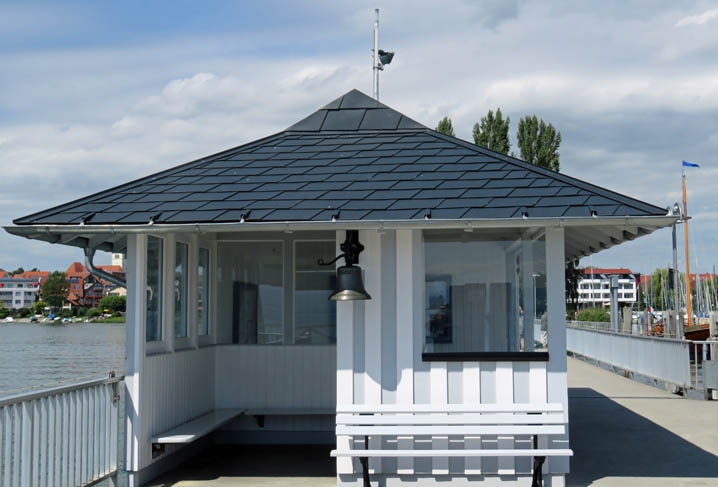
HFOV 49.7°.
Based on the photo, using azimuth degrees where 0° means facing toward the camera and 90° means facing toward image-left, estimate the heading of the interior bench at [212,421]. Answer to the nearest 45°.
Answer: approximately 315°

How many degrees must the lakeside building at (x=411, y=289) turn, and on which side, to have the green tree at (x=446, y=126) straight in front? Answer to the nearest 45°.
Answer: approximately 180°

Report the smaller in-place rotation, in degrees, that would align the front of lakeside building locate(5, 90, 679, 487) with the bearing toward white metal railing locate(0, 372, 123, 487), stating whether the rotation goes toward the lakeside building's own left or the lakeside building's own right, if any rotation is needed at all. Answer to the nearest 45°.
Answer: approximately 90° to the lakeside building's own right

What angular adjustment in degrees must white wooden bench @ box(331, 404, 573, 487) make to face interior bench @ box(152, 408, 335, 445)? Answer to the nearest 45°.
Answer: approximately 135° to its right

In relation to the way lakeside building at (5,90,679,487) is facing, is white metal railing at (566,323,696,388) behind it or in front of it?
behind

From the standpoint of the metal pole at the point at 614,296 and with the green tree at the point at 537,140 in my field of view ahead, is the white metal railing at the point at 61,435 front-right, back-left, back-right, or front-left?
back-left

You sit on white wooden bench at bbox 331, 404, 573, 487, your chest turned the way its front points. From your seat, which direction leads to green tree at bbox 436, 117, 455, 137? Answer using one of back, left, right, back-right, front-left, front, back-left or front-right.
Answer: back

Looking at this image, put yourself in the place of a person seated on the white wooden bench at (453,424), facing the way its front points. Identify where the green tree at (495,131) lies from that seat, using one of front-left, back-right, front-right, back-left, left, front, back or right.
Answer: back

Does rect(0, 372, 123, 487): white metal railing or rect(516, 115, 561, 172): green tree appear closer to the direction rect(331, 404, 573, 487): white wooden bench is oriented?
the white metal railing

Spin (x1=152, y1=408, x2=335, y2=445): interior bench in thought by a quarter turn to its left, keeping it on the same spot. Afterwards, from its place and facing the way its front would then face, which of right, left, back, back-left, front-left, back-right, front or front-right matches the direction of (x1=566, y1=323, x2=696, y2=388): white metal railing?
front

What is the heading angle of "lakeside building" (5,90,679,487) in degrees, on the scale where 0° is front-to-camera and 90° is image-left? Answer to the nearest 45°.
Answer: approximately 0°

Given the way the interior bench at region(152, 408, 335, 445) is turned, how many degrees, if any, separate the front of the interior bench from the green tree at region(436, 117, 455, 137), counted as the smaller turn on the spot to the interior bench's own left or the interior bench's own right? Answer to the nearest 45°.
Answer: approximately 135° to the interior bench's own left

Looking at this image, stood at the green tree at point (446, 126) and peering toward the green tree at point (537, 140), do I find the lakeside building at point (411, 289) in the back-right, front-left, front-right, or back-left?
back-right

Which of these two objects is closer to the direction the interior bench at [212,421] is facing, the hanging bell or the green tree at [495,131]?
the hanging bell
